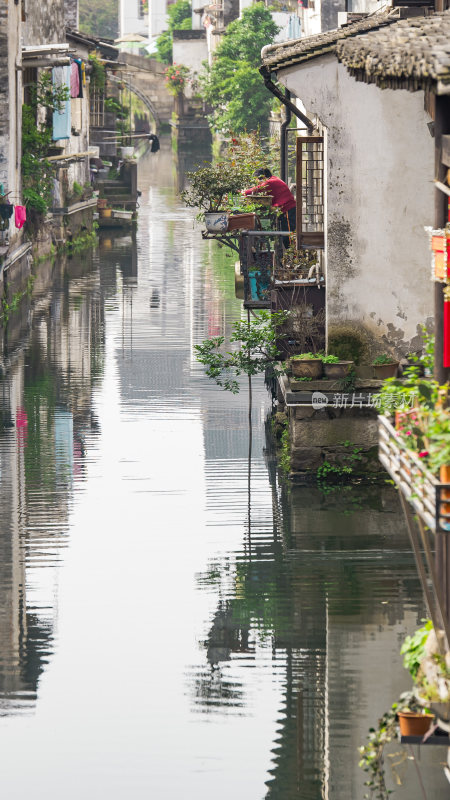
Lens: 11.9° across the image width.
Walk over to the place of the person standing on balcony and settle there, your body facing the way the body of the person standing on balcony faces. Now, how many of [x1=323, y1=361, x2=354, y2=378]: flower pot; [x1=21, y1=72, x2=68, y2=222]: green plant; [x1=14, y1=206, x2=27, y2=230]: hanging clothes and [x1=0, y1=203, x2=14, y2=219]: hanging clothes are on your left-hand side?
1

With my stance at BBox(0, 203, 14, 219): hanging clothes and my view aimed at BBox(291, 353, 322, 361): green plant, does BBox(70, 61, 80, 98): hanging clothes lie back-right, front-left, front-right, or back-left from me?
back-left

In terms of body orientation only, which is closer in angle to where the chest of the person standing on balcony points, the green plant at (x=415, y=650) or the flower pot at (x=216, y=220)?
the flower pot

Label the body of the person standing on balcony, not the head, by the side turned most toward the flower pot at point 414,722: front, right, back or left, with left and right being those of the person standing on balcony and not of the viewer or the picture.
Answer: left

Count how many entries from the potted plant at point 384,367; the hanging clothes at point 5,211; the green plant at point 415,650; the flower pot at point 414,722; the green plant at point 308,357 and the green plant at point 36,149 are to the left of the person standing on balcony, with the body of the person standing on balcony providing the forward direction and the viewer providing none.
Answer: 4

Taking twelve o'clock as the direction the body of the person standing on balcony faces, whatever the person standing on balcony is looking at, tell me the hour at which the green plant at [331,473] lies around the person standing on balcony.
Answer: The green plant is roughly at 9 o'clock from the person standing on balcony.

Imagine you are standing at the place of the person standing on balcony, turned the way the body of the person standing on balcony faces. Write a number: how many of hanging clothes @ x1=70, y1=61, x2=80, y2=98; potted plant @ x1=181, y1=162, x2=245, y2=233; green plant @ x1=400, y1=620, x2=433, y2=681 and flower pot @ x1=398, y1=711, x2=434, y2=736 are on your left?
2

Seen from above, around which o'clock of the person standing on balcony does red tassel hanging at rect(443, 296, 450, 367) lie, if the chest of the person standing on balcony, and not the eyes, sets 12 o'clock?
The red tassel hanging is roughly at 9 o'clock from the person standing on balcony.

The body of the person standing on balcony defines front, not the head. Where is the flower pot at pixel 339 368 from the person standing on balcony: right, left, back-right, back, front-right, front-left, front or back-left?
left

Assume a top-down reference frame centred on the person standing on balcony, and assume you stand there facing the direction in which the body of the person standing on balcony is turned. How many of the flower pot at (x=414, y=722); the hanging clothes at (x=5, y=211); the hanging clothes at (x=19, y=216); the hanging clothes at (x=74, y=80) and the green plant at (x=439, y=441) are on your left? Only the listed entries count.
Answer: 2

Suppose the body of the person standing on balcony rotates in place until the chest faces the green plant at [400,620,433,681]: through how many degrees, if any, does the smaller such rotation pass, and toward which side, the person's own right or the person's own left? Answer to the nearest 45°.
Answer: approximately 90° to the person's own left

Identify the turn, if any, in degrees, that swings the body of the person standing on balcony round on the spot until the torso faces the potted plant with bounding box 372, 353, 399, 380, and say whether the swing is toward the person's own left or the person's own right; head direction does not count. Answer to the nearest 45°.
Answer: approximately 90° to the person's own left

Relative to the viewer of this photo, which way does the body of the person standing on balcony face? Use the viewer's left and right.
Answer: facing to the left of the viewer
